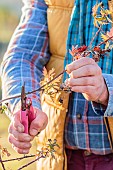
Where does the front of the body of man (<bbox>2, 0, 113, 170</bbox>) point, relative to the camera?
toward the camera
